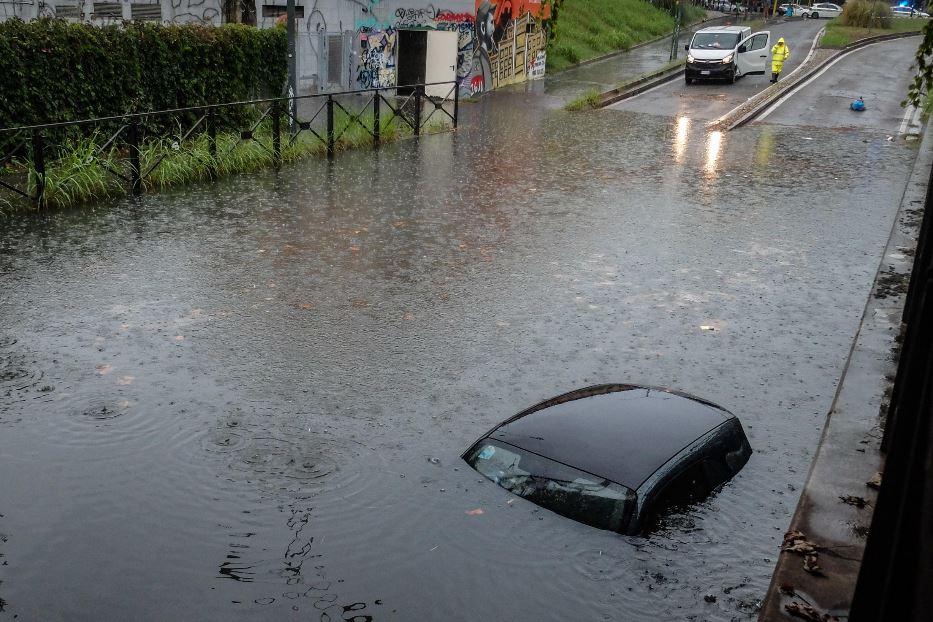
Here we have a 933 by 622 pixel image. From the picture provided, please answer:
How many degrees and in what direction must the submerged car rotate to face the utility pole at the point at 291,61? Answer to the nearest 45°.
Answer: approximately 90° to its right

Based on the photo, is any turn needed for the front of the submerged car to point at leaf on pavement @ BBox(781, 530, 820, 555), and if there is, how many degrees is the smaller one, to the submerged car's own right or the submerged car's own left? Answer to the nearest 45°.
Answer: approximately 90° to the submerged car's own left

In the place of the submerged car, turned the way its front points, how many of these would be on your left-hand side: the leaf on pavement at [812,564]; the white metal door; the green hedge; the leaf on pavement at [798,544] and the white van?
2

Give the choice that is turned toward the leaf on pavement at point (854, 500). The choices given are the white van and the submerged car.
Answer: the white van

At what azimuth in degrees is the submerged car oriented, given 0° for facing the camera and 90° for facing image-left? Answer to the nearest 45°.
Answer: approximately 45°

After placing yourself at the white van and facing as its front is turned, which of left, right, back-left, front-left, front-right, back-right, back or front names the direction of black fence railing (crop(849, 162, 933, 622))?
front

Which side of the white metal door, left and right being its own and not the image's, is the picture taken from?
front

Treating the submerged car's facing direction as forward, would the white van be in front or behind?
behind

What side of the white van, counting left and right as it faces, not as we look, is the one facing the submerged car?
front

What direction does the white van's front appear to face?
toward the camera

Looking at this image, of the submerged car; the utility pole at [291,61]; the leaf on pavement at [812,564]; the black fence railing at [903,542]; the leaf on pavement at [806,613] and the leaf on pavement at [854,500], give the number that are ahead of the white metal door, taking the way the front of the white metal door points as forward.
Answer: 6
